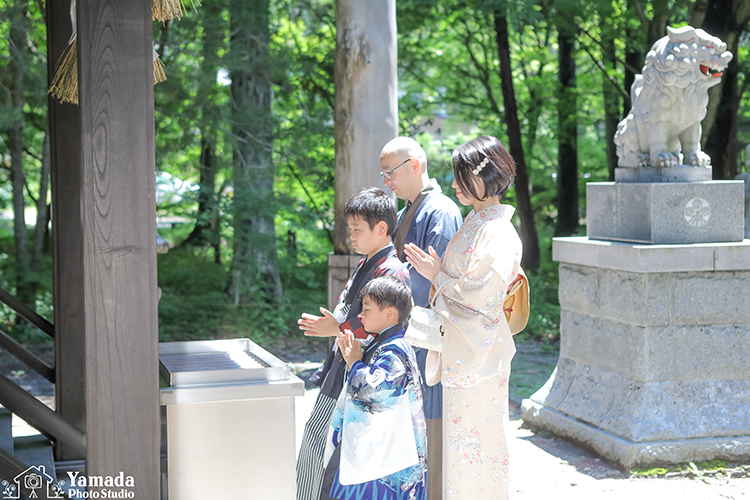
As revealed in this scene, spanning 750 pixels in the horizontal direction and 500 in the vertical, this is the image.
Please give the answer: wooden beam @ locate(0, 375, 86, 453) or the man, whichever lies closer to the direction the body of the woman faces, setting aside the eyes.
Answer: the wooden beam

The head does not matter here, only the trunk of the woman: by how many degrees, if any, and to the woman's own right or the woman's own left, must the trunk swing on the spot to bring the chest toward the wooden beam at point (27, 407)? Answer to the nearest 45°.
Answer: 0° — they already face it

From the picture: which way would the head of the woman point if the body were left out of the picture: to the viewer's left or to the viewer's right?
to the viewer's left

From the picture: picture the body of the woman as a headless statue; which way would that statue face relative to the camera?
to the viewer's left

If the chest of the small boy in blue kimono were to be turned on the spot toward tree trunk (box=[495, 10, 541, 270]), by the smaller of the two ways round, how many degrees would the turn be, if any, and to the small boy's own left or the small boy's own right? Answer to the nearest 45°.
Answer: approximately 90° to the small boy's own right

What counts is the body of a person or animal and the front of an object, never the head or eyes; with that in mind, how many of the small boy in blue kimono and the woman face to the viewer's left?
2

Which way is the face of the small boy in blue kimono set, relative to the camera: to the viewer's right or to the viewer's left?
to the viewer's left

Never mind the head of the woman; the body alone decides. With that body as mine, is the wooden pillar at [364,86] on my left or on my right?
on my right

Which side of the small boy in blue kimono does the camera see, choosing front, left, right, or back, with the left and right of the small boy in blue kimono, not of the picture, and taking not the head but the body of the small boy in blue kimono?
left

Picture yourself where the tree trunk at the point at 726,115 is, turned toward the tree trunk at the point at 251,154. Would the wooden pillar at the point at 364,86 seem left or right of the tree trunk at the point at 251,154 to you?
left

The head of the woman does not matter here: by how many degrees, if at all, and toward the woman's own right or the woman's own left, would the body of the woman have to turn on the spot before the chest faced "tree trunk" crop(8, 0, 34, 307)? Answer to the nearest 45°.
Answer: approximately 45° to the woman's own right
